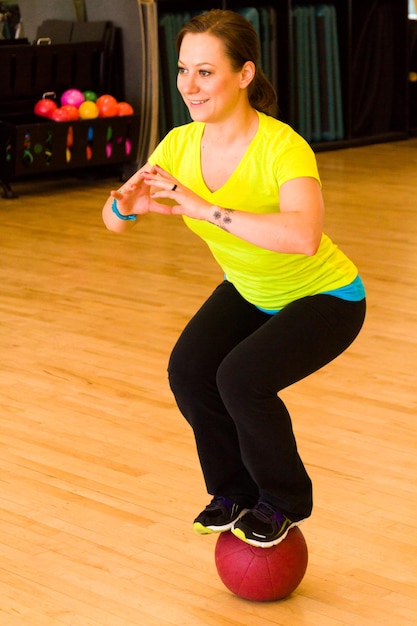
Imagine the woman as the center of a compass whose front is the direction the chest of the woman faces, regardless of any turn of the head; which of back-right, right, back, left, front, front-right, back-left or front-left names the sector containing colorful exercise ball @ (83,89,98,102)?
back-right

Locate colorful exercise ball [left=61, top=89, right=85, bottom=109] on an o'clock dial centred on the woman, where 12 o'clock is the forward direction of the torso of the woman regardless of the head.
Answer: The colorful exercise ball is roughly at 4 o'clock from the woman.

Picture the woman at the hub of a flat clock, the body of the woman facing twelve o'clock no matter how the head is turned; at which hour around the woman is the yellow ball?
The yellow ball is roughly at 4 o'clock from the woman.

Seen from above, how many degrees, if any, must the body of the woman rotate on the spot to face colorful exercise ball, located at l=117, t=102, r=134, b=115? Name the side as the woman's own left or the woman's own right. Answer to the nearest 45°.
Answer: approximately 135° to the woman's own right

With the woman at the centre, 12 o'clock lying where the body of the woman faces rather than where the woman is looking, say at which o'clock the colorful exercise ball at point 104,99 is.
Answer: The colorful exercise ball is roughly at 4 o'clock from the woman.

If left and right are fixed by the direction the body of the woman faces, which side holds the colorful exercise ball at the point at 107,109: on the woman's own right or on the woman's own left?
on the woman's own right

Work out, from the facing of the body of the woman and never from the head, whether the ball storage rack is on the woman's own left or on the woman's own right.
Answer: on the woman's own right

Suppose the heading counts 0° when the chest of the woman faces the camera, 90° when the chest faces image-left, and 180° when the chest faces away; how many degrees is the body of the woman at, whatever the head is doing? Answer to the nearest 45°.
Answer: approximately 45°

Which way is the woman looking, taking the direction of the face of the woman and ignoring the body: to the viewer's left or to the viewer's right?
to the viewer's left
